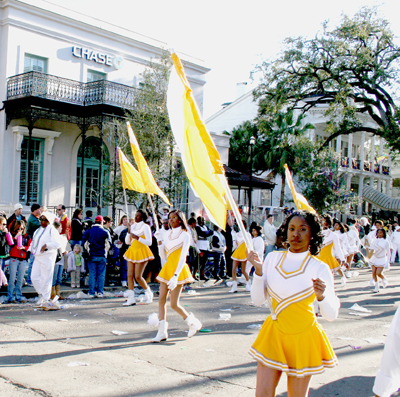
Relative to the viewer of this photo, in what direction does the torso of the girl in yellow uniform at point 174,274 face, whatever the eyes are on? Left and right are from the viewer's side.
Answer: facing the viewer and to the left of the viewer

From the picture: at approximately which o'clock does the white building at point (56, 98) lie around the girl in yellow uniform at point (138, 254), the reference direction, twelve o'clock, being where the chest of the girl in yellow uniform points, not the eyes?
The white building is roughly at 4 o'clock from the girl in yellow uniform.

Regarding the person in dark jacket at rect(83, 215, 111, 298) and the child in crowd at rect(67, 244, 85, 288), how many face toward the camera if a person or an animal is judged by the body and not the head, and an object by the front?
1

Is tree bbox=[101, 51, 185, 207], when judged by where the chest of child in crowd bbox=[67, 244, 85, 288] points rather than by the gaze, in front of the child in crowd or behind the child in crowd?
behind

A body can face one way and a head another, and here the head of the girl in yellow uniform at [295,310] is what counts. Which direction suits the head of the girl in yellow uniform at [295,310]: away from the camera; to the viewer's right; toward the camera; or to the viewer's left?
toward the camera

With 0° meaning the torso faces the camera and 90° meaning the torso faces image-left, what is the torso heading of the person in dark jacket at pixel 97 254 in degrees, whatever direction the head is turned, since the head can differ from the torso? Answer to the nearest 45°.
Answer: approximately 180°

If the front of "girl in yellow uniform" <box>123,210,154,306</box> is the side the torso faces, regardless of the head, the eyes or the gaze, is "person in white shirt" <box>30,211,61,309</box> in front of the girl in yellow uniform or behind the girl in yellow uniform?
in front

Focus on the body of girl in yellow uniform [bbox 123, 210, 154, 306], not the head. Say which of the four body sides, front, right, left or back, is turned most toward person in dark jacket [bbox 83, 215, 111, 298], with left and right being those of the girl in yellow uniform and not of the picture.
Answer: right

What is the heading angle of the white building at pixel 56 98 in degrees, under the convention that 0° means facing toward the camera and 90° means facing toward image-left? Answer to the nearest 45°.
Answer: approximately 315°

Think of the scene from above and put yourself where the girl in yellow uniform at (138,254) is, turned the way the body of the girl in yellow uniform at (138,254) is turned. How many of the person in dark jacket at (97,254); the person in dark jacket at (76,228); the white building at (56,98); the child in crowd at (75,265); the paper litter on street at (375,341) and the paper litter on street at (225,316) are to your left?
2

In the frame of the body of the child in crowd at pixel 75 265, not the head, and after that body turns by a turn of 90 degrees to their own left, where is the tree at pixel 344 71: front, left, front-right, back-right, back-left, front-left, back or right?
front-left
